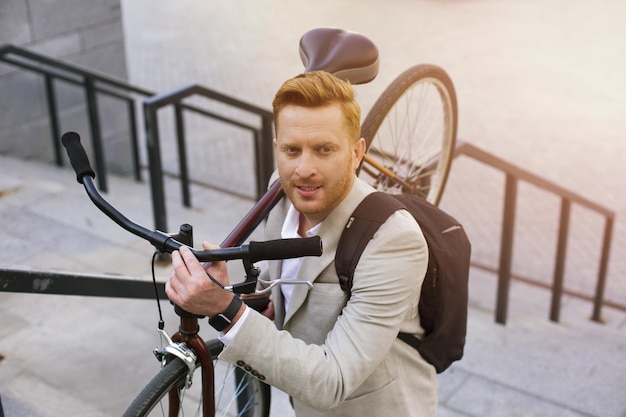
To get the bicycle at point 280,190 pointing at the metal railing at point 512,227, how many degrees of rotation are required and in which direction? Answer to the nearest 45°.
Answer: approximately 180°

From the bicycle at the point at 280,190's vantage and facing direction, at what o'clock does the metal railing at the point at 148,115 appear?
The metal railing is roughly at 4 o'clock from the bicycle.

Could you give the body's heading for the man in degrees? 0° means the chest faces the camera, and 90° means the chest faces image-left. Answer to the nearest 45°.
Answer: approximately 45°

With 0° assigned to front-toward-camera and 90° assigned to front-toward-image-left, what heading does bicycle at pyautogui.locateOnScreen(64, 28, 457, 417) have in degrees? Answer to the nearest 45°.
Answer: approximately 45°

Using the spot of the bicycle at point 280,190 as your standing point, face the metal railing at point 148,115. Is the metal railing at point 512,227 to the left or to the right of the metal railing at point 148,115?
right

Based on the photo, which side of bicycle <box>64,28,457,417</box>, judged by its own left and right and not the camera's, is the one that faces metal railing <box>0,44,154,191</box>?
right

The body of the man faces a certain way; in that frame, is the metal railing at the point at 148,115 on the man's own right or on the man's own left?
on the man's own right

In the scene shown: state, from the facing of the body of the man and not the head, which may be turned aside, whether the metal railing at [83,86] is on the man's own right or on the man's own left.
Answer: on the man's own right
